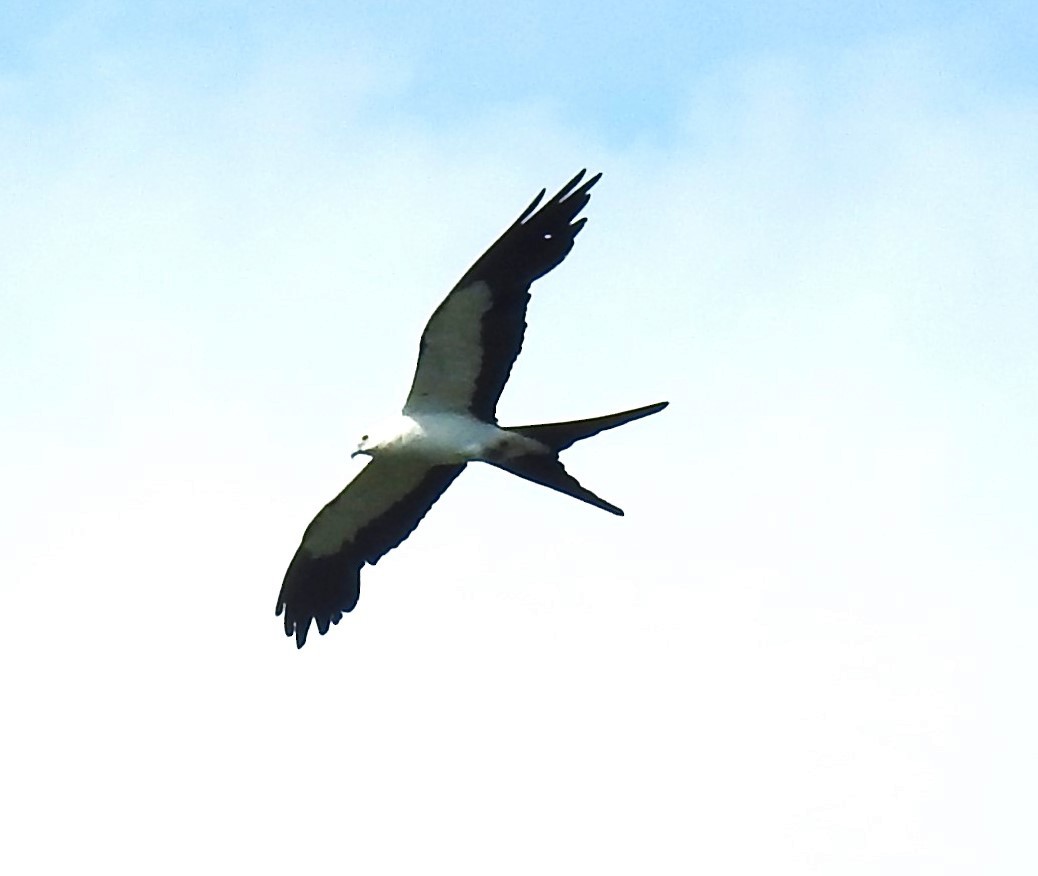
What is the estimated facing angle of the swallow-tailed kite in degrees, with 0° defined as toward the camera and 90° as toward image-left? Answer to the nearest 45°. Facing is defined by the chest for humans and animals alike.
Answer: approximately 90°
